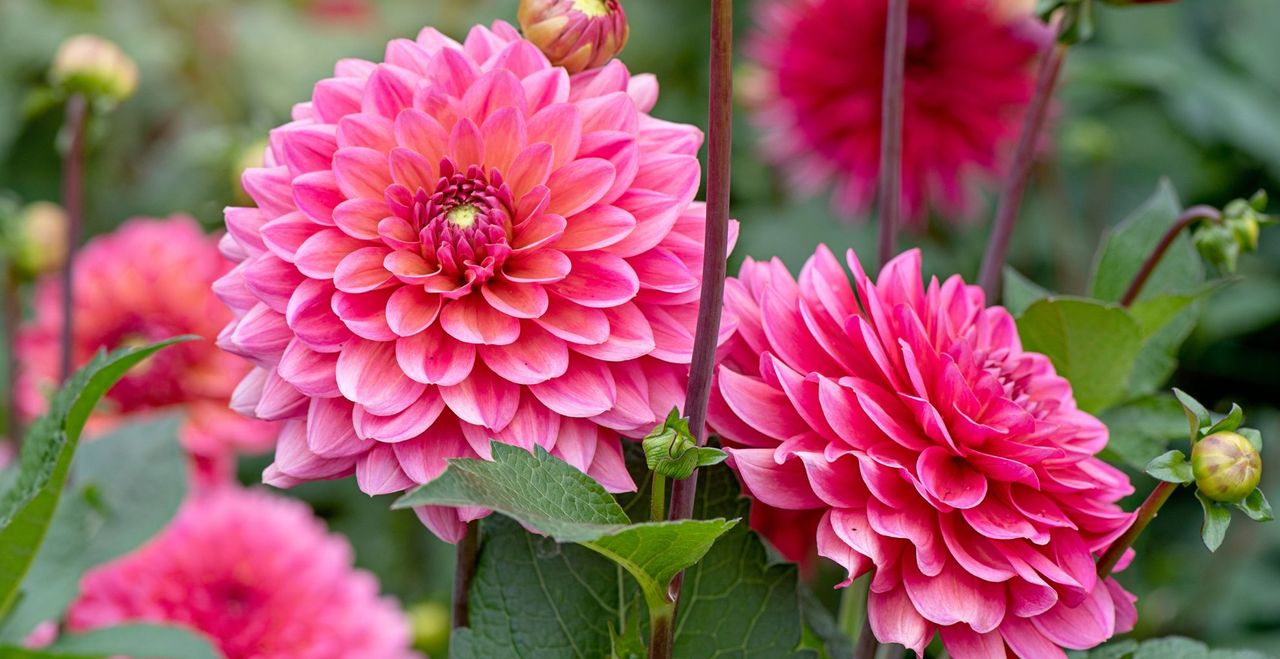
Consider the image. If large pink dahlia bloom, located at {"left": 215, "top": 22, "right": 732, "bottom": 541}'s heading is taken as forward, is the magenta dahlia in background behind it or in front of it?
behind

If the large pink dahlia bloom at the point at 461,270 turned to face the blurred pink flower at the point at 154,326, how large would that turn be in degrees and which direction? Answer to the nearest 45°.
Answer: approximately 135° to its right

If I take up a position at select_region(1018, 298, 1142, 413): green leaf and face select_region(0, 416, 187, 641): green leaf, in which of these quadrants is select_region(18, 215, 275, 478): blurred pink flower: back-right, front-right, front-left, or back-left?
front-right

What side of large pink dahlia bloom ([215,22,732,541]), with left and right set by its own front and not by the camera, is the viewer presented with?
front

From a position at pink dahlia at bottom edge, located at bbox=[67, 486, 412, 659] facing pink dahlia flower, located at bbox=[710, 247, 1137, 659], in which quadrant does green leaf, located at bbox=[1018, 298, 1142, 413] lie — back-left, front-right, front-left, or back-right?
front-left
